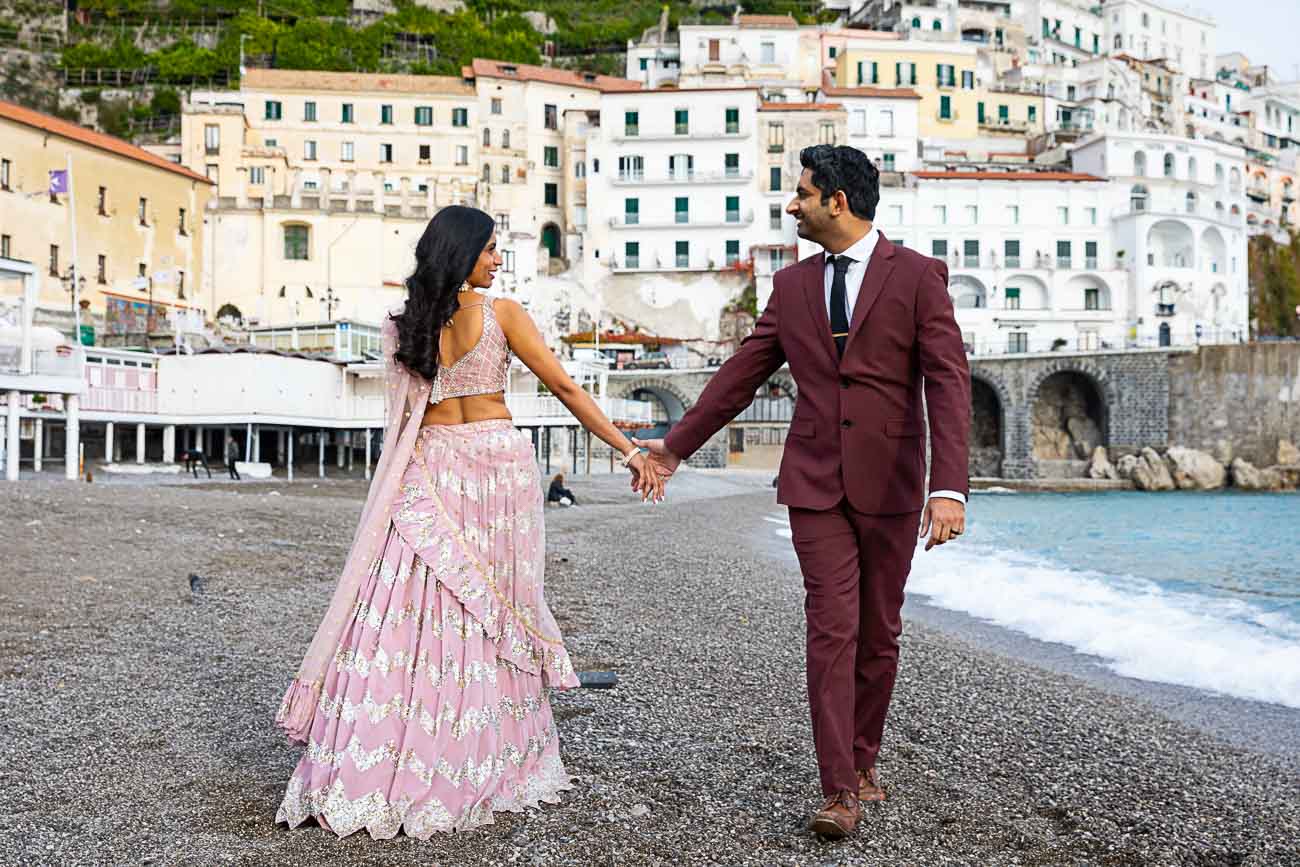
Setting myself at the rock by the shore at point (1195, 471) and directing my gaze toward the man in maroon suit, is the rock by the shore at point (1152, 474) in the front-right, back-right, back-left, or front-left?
front-right

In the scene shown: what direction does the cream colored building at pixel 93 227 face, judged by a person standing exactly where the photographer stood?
facing the viewer and to the right of the viewer

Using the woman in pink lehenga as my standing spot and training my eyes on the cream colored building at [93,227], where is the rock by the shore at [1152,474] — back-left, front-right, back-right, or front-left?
front-right

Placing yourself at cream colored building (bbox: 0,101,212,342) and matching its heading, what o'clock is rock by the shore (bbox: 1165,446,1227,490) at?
The rock by the shore is roughly at 11 o'clock from the cream colored building.

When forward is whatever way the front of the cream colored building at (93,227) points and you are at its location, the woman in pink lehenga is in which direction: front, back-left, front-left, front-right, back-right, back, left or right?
front-right

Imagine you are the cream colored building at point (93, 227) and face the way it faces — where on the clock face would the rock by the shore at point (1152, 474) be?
The rock by the shore is roughly at 11 o'clock from the cream colored building.

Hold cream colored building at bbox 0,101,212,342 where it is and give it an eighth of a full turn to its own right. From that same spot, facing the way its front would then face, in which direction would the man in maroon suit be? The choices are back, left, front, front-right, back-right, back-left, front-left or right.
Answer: front

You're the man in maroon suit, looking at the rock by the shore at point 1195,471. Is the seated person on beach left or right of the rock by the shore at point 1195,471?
left

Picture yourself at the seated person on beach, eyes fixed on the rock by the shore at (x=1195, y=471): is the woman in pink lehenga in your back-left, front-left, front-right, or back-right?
back-right

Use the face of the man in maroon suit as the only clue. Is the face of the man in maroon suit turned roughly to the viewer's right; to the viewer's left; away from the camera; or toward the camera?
to the viewer's left

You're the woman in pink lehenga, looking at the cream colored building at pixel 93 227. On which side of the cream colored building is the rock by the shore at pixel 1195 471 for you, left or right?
right

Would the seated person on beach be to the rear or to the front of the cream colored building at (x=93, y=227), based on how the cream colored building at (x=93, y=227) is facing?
to the front

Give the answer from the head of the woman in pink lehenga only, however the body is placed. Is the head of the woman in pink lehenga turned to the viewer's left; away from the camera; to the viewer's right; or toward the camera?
to the viewer's right
